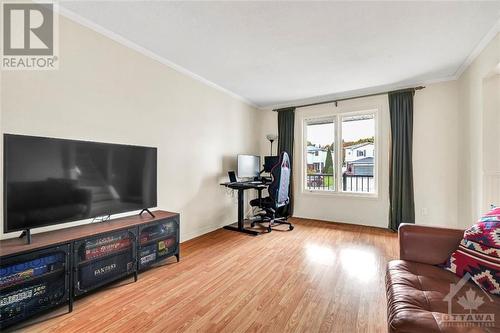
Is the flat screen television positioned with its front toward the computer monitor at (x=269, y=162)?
no

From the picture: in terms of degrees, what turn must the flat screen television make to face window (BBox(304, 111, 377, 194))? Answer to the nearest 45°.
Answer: approximately 45° to its left

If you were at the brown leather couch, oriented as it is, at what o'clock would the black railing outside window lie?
The black railing outside window is roughly at 2 o'clock from the brown leather couch.

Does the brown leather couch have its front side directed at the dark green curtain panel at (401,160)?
no

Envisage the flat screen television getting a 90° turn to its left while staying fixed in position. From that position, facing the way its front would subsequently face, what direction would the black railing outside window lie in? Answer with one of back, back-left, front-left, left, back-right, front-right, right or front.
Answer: front-right

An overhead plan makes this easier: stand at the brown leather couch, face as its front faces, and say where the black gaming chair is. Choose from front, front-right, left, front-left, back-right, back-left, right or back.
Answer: front-right

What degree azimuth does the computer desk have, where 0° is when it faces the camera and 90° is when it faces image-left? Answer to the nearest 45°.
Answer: approximately 315°

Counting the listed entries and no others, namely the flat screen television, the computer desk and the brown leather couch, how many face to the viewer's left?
1

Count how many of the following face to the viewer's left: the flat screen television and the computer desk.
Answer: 0

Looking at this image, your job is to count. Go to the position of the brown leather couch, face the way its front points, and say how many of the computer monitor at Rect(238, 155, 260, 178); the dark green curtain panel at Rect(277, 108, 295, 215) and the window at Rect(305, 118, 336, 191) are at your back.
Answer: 0

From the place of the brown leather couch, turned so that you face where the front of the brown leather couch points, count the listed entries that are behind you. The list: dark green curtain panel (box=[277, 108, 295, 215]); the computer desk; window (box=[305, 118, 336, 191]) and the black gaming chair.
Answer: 0

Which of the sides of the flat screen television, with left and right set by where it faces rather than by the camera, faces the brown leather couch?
front

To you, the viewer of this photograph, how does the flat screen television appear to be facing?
facing the viewer and to the right of the viewer

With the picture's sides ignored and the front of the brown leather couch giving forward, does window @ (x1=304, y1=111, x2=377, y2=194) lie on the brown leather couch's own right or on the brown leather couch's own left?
on the brown leather couch's own right

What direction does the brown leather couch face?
to the viewer's left
